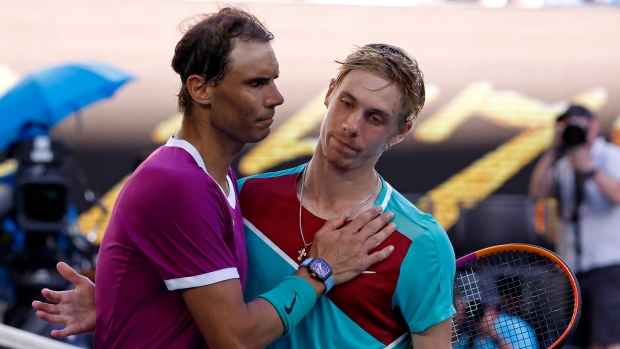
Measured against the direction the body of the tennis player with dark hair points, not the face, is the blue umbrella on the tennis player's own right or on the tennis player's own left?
on the tennis player's own left

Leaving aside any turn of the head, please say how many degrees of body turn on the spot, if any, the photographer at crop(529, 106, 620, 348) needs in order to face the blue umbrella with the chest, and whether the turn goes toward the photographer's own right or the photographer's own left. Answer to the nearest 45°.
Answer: approximately 45° to the photographer's own right

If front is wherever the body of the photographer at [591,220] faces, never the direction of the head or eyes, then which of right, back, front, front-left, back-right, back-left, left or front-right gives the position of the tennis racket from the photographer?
front-left

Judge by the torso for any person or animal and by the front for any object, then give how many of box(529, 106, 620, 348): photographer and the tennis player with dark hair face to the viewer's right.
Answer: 1

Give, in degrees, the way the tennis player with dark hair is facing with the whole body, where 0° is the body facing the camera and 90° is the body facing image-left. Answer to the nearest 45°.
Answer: approximately 270°

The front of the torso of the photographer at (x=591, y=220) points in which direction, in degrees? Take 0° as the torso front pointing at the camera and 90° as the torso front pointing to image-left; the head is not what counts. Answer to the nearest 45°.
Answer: approximately 45°

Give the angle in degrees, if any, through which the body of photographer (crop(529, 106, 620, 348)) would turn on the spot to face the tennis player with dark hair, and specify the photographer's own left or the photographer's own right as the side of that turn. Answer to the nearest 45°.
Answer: approximately 45° to the photographer's own left

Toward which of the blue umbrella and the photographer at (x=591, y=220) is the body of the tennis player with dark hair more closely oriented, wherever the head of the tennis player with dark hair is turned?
the photographer

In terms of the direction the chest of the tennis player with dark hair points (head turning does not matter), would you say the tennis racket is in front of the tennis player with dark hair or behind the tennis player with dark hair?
in front

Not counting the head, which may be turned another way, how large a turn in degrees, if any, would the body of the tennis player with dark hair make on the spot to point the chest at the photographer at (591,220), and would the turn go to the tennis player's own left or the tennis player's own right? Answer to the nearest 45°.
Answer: approximately 45° to the tennis player's own left
